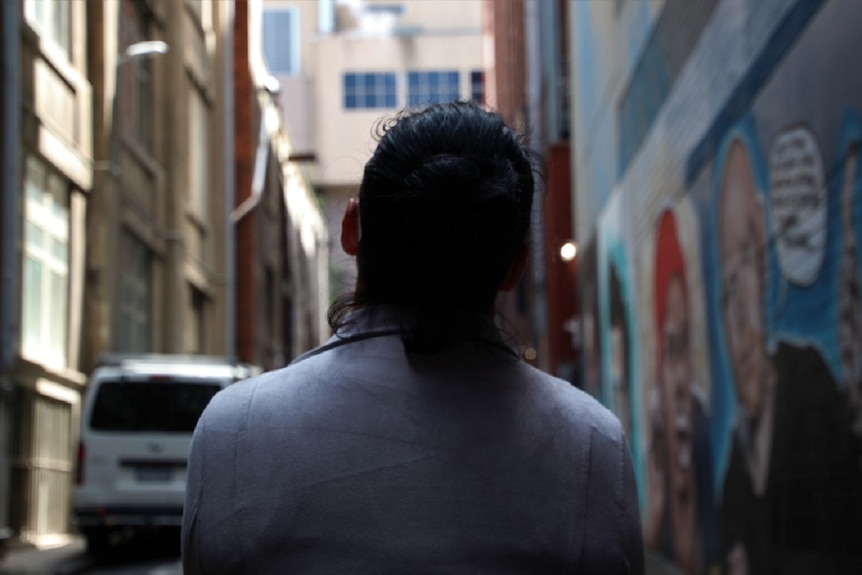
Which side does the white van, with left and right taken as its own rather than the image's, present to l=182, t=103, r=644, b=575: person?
back

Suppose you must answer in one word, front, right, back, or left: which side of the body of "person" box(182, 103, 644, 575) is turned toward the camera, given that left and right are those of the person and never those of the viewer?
back

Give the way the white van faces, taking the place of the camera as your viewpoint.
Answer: facing away from the viewer

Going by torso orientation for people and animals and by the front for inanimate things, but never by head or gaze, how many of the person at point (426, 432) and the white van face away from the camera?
2

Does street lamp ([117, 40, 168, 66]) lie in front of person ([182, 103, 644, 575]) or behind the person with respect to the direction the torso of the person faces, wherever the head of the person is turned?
in front

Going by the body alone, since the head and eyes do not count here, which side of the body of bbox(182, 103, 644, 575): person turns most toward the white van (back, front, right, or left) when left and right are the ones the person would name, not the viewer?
front
